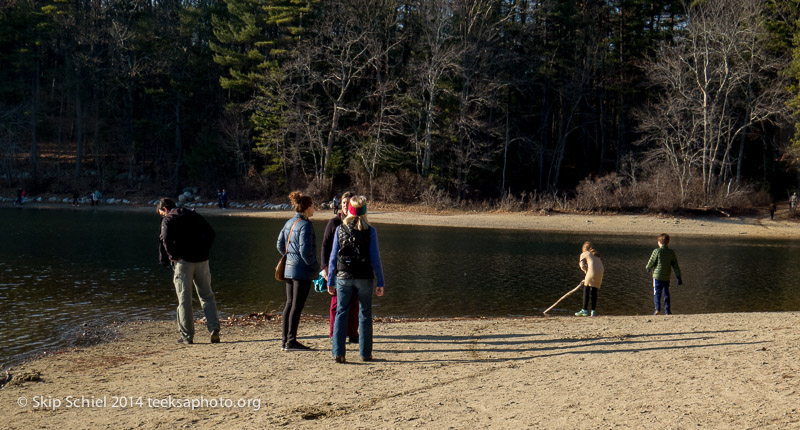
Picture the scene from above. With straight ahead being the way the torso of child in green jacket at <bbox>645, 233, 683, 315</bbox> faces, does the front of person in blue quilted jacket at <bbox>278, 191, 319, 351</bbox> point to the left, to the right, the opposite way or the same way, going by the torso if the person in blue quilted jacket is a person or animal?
the same way

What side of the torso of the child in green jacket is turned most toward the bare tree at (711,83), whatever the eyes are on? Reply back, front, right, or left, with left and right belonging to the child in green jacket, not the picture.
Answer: front

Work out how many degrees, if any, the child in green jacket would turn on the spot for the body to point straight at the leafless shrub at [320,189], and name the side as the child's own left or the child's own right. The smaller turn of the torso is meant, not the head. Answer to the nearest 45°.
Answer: approximately 45° to the child's own left

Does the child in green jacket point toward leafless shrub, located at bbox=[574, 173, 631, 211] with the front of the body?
yes

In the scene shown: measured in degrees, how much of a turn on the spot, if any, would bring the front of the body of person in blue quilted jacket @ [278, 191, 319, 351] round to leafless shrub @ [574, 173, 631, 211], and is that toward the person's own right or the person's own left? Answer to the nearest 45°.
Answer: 0° — they already face it

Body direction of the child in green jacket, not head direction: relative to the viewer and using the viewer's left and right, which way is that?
facing away from the viewer

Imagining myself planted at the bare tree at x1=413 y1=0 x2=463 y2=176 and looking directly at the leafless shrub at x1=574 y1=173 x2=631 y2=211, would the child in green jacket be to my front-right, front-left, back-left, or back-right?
front-right

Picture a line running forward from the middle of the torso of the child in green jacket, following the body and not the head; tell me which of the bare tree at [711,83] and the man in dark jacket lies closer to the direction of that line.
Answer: the bare tree

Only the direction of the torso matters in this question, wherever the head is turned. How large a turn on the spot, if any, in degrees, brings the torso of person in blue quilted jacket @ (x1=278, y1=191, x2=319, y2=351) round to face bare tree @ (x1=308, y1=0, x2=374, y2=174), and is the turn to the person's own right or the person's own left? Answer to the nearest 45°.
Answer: approximately 45° to the person's own left

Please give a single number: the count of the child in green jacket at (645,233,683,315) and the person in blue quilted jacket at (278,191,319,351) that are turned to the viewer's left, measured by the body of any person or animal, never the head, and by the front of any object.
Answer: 0

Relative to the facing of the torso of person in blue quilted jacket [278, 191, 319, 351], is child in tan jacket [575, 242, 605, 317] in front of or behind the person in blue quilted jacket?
in front

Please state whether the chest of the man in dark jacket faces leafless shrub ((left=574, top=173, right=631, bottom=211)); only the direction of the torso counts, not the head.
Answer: no
